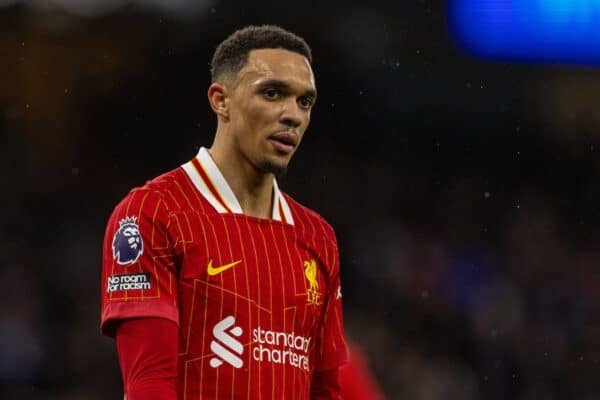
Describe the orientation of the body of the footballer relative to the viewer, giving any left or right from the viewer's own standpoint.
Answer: facing the viewer and to the right of the viewer
